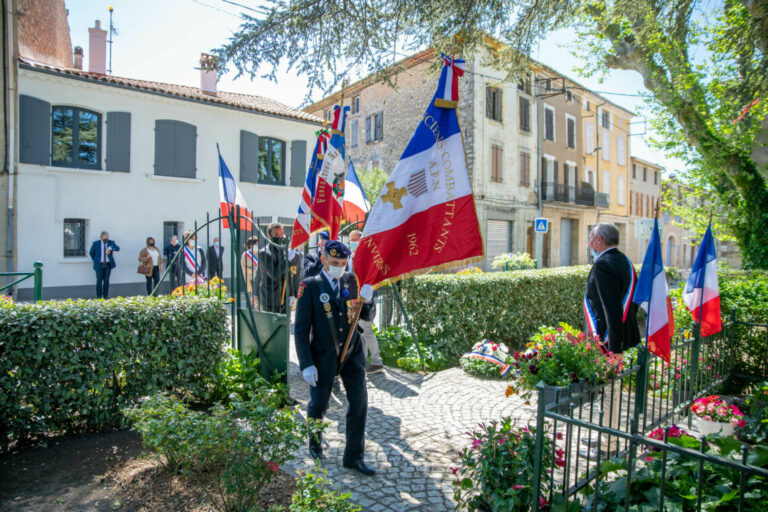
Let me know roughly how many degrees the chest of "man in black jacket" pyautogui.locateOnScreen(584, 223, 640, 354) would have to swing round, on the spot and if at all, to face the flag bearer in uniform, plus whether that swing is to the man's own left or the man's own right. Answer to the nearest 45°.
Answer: approximately 45° to the man's own left

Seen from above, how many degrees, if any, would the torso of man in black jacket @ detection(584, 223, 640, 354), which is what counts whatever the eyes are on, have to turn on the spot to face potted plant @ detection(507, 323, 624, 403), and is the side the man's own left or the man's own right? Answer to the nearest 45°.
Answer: approximately 45° to the man's own left

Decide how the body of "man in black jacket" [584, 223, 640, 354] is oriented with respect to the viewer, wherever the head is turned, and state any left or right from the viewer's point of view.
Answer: facing to the left of the viewer

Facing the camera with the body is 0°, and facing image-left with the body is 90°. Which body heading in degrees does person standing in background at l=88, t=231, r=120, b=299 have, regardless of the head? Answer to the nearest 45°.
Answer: approximately 0°

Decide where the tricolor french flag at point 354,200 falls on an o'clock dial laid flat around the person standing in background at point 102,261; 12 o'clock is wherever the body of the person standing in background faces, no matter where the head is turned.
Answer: The tricolor french flag is roughly at 11 o'clock from the person standing in background.

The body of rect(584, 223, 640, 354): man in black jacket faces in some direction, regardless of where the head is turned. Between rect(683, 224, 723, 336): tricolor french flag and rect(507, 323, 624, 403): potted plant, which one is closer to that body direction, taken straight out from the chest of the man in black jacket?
the potted plant

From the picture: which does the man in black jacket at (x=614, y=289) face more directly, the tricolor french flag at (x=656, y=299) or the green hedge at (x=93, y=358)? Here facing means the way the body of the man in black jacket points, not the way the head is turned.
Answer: the green hedge

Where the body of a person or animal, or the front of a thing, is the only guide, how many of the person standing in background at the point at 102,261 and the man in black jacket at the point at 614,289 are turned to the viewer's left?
1
